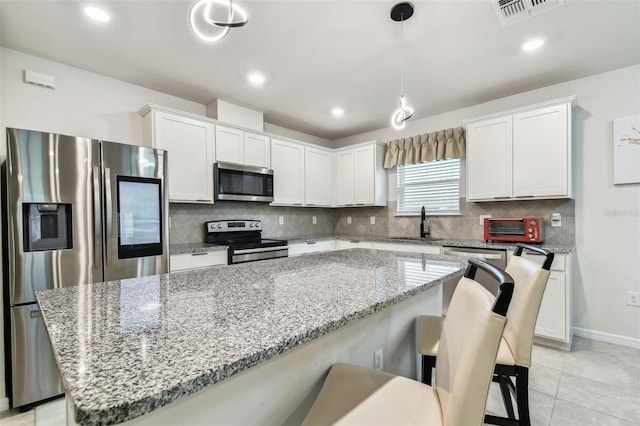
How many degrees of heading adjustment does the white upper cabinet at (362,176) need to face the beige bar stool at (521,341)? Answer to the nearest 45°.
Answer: approximately 45° to its left

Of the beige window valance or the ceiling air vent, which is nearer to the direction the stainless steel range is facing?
the ceiling air vent

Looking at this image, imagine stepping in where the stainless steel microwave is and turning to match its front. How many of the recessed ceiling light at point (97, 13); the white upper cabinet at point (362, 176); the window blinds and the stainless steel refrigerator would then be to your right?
2

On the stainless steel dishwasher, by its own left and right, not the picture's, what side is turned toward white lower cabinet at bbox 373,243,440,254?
right

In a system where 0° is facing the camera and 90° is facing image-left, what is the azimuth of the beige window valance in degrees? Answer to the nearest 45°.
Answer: approximately 45°

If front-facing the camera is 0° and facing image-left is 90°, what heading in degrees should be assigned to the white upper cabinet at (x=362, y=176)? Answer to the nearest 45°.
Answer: approximately 45°

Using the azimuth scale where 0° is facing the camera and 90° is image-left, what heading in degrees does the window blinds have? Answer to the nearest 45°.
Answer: approximately 45°

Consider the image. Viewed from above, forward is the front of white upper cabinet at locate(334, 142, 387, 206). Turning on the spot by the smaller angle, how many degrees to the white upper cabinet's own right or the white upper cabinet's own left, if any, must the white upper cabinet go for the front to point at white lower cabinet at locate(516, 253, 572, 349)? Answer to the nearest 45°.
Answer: approximately 90° to the white upper cabinet's own left

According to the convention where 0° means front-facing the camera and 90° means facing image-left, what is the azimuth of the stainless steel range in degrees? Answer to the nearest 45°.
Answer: approximately 315°
